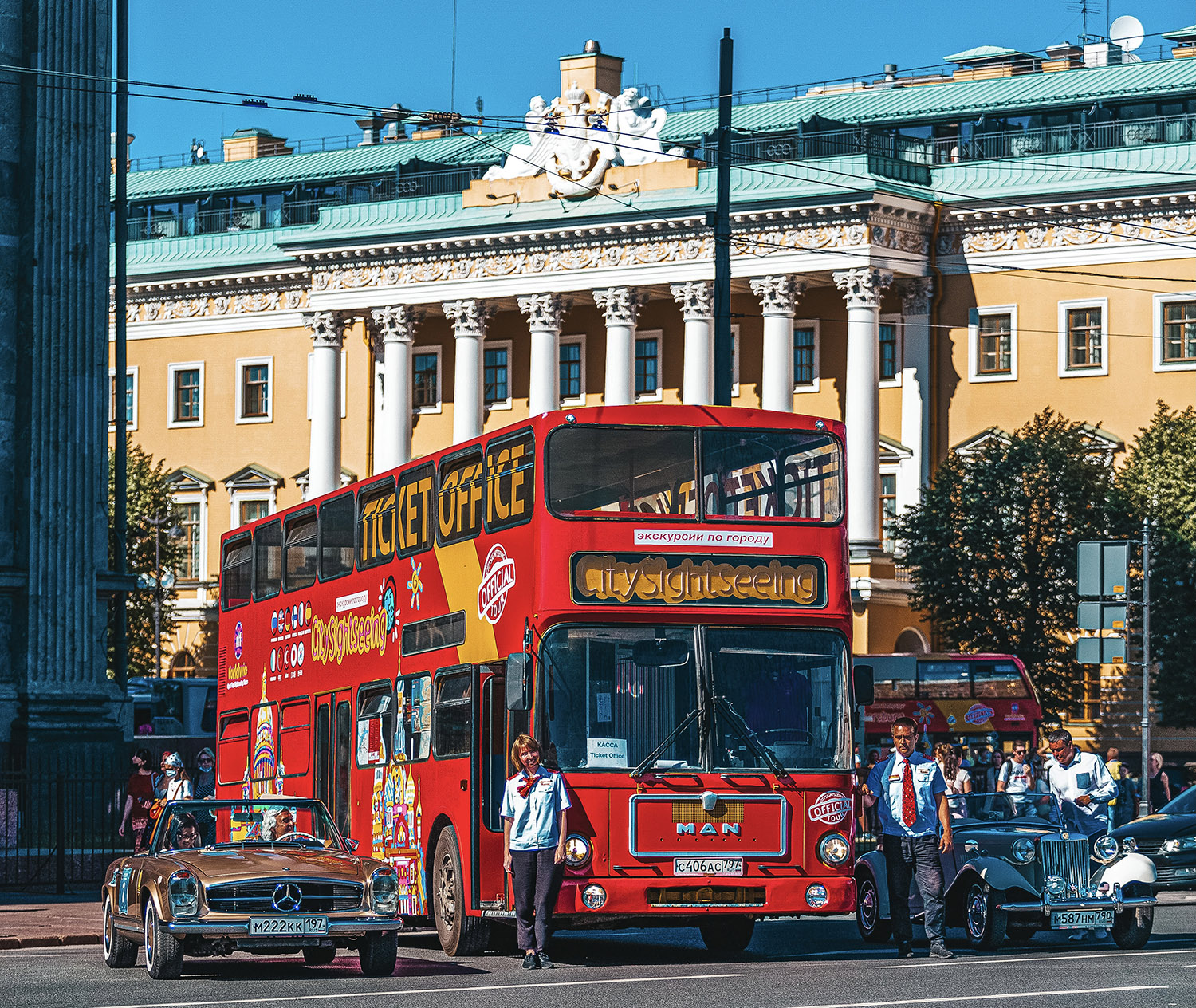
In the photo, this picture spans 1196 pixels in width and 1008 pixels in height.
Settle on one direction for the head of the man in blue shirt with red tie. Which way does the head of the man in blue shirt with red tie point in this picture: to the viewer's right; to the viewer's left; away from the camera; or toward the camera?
toward the camera

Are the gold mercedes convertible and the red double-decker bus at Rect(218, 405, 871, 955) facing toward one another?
no

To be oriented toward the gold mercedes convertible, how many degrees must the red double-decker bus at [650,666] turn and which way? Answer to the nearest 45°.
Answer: approximately 90° to its right

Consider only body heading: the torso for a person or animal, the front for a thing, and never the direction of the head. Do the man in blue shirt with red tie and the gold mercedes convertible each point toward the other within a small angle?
no

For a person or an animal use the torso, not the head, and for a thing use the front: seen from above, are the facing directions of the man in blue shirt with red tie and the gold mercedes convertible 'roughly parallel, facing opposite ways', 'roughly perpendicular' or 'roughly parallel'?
roughly parallel

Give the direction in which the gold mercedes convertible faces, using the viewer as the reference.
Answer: facing the viewer

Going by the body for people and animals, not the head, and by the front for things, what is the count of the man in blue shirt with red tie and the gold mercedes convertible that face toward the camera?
2

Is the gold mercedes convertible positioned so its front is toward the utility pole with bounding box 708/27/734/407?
no

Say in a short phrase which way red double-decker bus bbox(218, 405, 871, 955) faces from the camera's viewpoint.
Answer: facing the viewer and to the right of the viewer

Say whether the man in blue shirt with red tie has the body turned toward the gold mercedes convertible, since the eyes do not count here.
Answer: no

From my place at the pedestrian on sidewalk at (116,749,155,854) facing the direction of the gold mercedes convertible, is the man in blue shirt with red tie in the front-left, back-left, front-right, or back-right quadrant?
front-left

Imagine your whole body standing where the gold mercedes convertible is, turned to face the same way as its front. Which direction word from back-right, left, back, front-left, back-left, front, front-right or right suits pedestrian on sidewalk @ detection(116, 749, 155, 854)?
back

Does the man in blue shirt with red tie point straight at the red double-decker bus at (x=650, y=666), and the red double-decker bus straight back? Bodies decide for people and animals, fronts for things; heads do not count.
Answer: no

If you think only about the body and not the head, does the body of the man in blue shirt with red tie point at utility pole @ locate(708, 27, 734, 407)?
no

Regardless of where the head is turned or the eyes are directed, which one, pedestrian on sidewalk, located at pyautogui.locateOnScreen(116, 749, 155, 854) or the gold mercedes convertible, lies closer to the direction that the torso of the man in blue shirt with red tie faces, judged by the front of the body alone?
the gold mercedes convertible
